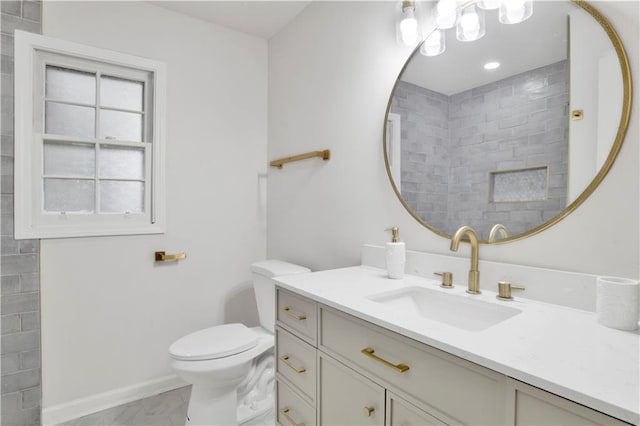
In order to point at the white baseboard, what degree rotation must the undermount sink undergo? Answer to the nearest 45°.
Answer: approximately 45° to its right

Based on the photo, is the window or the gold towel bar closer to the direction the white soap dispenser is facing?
the window

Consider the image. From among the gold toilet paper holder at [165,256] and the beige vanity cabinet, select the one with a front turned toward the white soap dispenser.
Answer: the gold toilet paper holder

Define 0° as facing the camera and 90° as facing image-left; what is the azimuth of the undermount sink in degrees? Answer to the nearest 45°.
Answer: approximately 45°

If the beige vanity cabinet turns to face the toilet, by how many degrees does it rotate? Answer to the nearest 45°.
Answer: approximately 90° to its right

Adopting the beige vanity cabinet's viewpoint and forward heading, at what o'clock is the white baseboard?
The white baseboard is roughly at 2 o'clock from the beige vanity cabinet.
